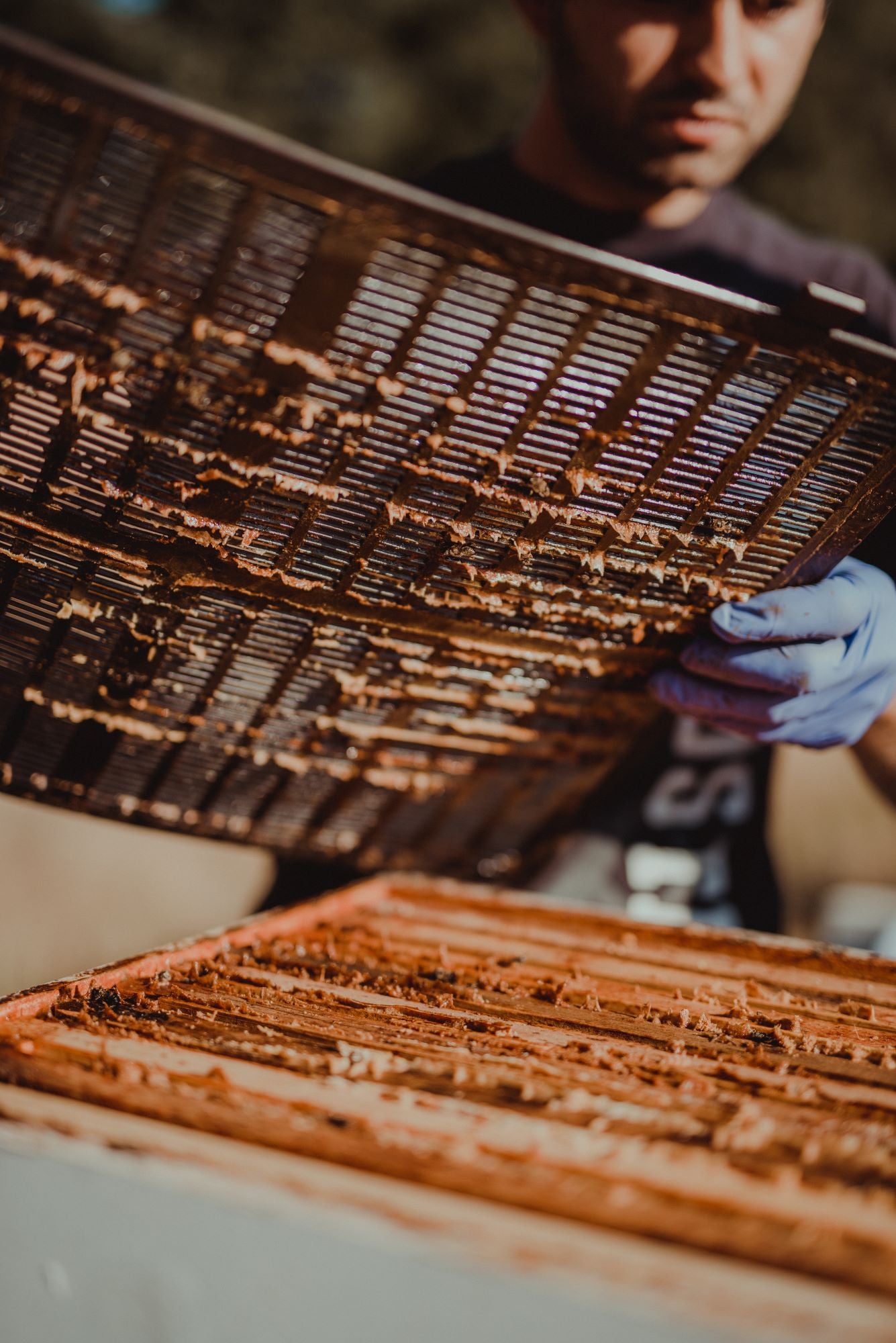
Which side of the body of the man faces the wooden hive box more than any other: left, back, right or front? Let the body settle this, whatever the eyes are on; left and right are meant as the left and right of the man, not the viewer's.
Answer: front

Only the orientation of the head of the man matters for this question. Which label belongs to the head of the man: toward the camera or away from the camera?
toward the camera

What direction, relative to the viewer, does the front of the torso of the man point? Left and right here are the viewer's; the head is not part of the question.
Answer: facing the viewer
